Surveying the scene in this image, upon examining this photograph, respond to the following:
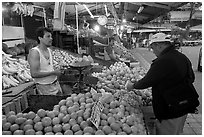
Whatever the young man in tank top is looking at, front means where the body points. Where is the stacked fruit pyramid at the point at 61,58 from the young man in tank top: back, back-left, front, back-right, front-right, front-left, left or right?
back-left

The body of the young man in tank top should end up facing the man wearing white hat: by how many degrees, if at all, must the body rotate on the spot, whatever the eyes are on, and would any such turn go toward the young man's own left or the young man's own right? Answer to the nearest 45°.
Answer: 0° — they already face them

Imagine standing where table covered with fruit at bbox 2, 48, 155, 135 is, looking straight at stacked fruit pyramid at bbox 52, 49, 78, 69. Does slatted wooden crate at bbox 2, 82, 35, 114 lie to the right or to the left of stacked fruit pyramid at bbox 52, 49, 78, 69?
left

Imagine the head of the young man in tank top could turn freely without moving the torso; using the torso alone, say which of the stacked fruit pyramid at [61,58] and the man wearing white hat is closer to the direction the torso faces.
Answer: the man wearing white hat

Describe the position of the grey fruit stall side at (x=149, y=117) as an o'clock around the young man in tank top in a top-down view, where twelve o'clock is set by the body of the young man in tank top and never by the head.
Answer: The grey fruit stall side is roughly at 1 o'clock from the young man in tank top.

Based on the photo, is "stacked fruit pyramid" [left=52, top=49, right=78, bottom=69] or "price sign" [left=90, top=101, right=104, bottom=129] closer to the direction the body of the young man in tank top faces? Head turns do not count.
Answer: the price sign

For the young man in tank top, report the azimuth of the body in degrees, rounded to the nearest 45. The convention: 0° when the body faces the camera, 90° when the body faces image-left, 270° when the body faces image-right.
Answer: approximately 315°
